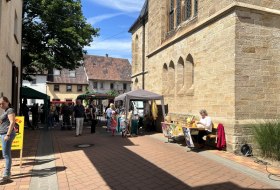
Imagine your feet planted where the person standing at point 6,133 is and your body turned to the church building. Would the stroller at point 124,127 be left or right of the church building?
left

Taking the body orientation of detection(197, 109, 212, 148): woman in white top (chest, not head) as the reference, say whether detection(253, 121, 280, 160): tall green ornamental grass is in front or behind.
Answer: behind

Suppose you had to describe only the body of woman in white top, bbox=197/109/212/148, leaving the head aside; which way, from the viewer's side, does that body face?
to the viewer's left

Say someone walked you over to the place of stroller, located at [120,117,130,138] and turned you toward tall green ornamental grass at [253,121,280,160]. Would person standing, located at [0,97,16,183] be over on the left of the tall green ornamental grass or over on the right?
right

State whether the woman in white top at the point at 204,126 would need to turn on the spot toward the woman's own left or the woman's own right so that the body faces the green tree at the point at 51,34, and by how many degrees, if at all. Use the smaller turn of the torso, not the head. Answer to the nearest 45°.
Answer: approximately 45° to the woman's own right

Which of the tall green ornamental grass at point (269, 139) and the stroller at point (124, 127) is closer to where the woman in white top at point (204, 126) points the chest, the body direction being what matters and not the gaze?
the stroller

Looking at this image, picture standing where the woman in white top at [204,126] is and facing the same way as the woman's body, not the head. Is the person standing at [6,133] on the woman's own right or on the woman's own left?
on the woman's own left
